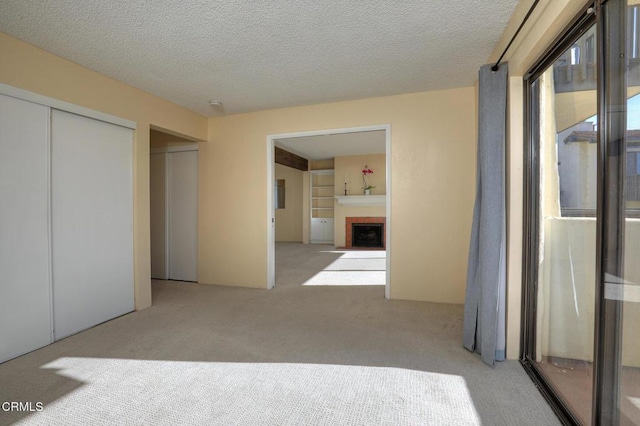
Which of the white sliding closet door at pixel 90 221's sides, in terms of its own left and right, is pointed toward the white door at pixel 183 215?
left

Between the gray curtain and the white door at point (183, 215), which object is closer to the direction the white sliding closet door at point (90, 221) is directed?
the gray curtain

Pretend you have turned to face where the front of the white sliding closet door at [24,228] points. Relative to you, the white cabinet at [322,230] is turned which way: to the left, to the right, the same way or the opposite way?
to the right

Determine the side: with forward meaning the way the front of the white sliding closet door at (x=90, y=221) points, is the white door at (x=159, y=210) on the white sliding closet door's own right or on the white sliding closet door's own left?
on the white sliding closet door's own left

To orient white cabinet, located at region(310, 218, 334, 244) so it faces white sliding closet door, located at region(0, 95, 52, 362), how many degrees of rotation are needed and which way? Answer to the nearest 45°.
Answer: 0° — it already faces it

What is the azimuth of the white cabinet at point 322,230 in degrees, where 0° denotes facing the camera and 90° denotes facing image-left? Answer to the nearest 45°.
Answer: approximately 0°

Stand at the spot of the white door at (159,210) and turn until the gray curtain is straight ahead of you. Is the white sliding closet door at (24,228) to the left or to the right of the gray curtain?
right

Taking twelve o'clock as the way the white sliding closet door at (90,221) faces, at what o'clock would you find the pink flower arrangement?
The pink flower arrangement is roughly at 10 o'clock from the white sliding closet door.

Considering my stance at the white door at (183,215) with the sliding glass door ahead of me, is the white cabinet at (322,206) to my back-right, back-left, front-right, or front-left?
back-left

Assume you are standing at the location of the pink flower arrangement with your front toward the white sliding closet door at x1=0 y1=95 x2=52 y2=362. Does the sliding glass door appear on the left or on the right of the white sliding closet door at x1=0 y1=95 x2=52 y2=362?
left

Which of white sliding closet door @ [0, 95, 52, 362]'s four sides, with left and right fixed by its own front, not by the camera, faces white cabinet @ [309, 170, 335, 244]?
left

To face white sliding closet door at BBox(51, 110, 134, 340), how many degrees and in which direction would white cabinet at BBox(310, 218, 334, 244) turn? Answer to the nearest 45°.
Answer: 0° — it already faces it

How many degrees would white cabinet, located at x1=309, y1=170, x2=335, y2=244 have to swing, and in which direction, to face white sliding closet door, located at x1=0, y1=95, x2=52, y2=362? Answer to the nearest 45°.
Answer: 0° — it already faces it
